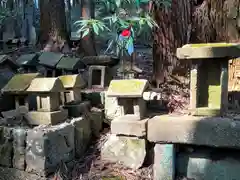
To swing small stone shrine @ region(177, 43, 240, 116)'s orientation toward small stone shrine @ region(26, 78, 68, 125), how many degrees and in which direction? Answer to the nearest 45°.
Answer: approximately 90° to its right

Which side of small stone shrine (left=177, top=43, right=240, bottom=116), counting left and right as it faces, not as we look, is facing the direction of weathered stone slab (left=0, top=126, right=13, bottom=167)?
right

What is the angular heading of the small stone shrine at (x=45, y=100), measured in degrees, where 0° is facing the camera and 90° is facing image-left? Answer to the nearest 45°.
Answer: approximately 45°

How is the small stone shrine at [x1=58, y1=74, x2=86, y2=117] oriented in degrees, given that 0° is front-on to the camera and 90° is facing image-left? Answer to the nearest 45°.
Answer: approximately 45°

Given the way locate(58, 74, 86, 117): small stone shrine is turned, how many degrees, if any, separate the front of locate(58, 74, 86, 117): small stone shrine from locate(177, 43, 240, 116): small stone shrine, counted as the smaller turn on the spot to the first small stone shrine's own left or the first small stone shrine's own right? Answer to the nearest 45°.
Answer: approximately 90° to the first small stone shrine's own left

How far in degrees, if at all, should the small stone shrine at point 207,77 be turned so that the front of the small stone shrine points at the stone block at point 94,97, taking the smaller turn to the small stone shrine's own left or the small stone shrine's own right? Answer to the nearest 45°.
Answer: approximately 135° to the small stone shrine's own right

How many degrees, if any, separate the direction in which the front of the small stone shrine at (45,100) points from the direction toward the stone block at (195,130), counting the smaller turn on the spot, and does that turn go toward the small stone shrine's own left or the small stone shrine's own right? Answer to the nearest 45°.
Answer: approximately 90° to the small stone shrine's own left
